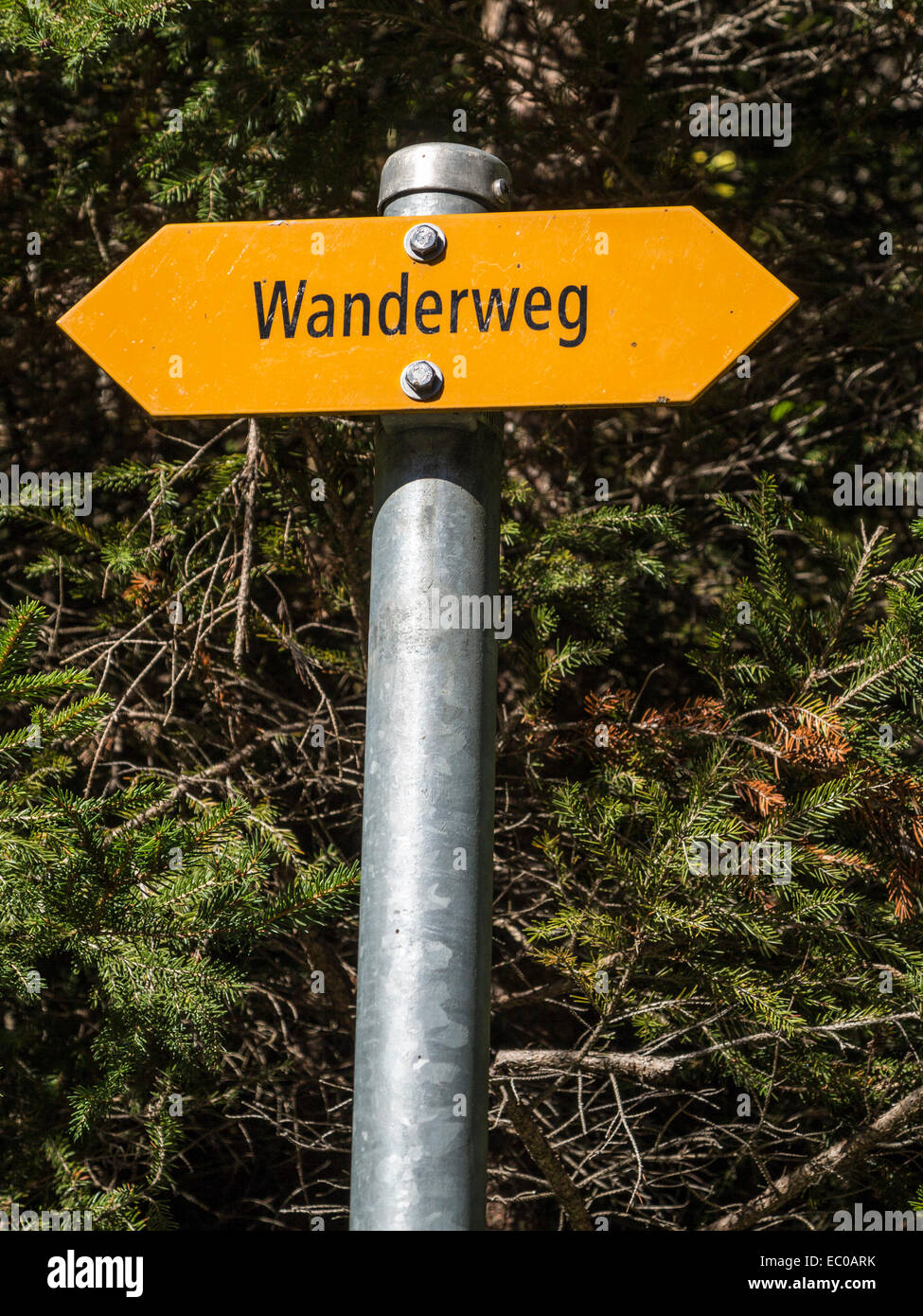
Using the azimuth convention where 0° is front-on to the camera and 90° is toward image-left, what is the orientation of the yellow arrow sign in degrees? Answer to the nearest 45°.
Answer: approximately 0°
